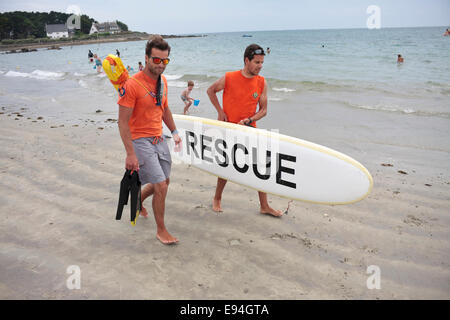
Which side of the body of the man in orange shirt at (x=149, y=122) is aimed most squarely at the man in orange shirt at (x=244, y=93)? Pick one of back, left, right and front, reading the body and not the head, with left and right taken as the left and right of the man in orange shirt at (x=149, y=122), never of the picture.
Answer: left

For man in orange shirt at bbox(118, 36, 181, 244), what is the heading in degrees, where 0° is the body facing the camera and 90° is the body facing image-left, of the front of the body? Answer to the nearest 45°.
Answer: approximately 315°

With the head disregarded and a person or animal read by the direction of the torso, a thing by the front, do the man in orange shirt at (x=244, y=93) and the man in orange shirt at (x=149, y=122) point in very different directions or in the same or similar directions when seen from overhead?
same or similar directions

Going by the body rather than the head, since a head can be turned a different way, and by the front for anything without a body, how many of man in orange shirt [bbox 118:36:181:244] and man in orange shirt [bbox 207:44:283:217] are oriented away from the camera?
0

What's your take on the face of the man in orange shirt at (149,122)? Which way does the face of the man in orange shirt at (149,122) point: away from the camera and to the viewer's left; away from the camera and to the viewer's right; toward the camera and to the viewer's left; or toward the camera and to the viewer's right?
toward the camera and to the viewer's right

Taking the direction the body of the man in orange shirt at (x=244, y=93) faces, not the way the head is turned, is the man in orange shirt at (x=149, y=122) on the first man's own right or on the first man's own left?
on the first man's own right
